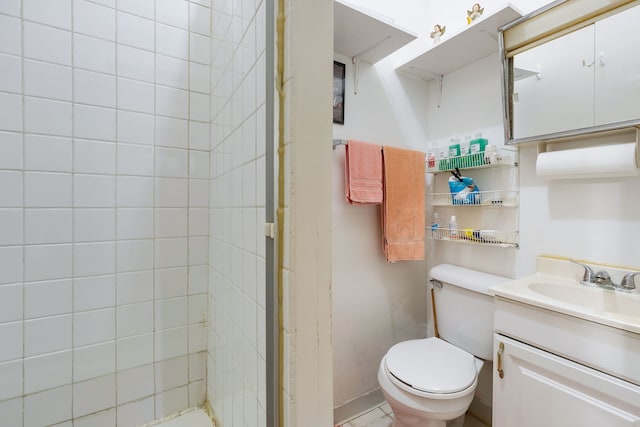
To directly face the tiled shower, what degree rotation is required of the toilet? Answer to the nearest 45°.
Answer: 0° — it already faces it

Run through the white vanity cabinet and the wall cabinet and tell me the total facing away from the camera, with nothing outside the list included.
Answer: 0

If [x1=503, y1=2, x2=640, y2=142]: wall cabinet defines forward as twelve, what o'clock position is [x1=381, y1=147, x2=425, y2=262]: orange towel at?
The orange towel is roughly at 1 o'clock from the wall cabinet.

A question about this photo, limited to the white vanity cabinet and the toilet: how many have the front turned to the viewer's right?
0

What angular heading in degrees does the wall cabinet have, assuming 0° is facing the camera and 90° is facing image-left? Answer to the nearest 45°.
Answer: approximately 45°

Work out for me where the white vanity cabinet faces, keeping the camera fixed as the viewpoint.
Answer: facing the viewer and to the left of the viewer

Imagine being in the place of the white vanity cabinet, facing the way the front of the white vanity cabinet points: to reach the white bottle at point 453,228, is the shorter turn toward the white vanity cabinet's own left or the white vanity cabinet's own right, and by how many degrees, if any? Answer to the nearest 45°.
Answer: approximately 90° to the white vanity cabinet's own right
